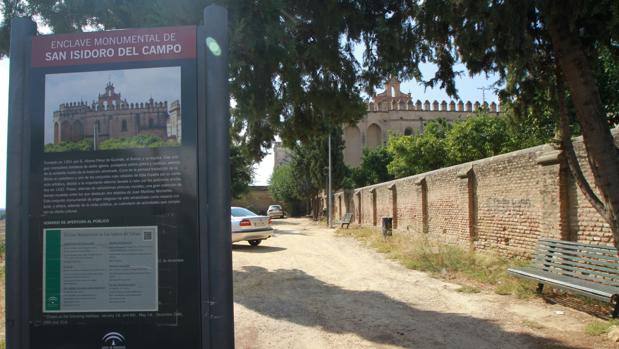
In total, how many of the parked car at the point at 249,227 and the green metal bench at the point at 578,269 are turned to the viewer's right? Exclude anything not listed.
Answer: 0

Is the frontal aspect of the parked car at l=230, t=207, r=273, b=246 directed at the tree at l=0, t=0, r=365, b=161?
no

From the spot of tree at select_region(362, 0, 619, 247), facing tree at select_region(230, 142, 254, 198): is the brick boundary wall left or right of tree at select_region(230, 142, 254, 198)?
right

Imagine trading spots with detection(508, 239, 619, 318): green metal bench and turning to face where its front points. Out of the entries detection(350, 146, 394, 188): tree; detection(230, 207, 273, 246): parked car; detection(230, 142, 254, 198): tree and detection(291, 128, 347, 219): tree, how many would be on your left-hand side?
0

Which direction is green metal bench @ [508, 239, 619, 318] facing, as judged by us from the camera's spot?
facing the viewer and to the left of the viewer

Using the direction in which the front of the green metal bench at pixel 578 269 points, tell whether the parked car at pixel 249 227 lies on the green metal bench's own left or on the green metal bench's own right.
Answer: on the green metal bench's own right

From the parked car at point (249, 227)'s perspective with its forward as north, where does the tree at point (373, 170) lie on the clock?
The tree is roughly at 2 o'clock from the parked car.

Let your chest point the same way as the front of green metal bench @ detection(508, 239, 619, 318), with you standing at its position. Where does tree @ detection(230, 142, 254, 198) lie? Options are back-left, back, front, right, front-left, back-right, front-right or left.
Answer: right

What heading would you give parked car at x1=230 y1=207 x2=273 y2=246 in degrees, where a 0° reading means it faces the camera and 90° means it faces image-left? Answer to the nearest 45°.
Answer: approximately 135°

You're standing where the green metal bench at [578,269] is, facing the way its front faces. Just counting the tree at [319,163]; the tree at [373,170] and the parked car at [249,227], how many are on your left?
0
